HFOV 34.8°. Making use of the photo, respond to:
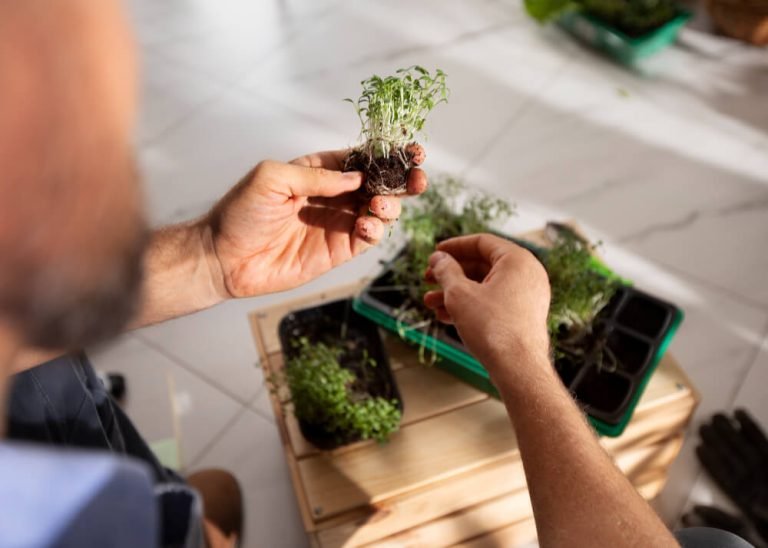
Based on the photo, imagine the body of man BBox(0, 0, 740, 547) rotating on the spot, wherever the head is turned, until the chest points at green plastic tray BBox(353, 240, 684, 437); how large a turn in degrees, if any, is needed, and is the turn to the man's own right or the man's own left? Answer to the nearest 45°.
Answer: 0° — they already face it

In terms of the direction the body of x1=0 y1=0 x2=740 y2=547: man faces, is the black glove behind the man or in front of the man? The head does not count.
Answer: in front

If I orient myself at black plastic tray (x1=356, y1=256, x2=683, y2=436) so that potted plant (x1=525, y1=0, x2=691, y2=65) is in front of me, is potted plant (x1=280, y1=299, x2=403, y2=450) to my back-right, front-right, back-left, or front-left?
back-left

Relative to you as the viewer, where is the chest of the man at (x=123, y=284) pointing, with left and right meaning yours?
facing away from the viewer and to the right of the viewer

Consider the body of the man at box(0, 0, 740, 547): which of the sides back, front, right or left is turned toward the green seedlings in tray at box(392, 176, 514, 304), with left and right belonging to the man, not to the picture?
front

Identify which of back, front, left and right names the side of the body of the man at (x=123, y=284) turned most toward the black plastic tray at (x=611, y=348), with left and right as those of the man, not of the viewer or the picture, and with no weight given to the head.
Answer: front
